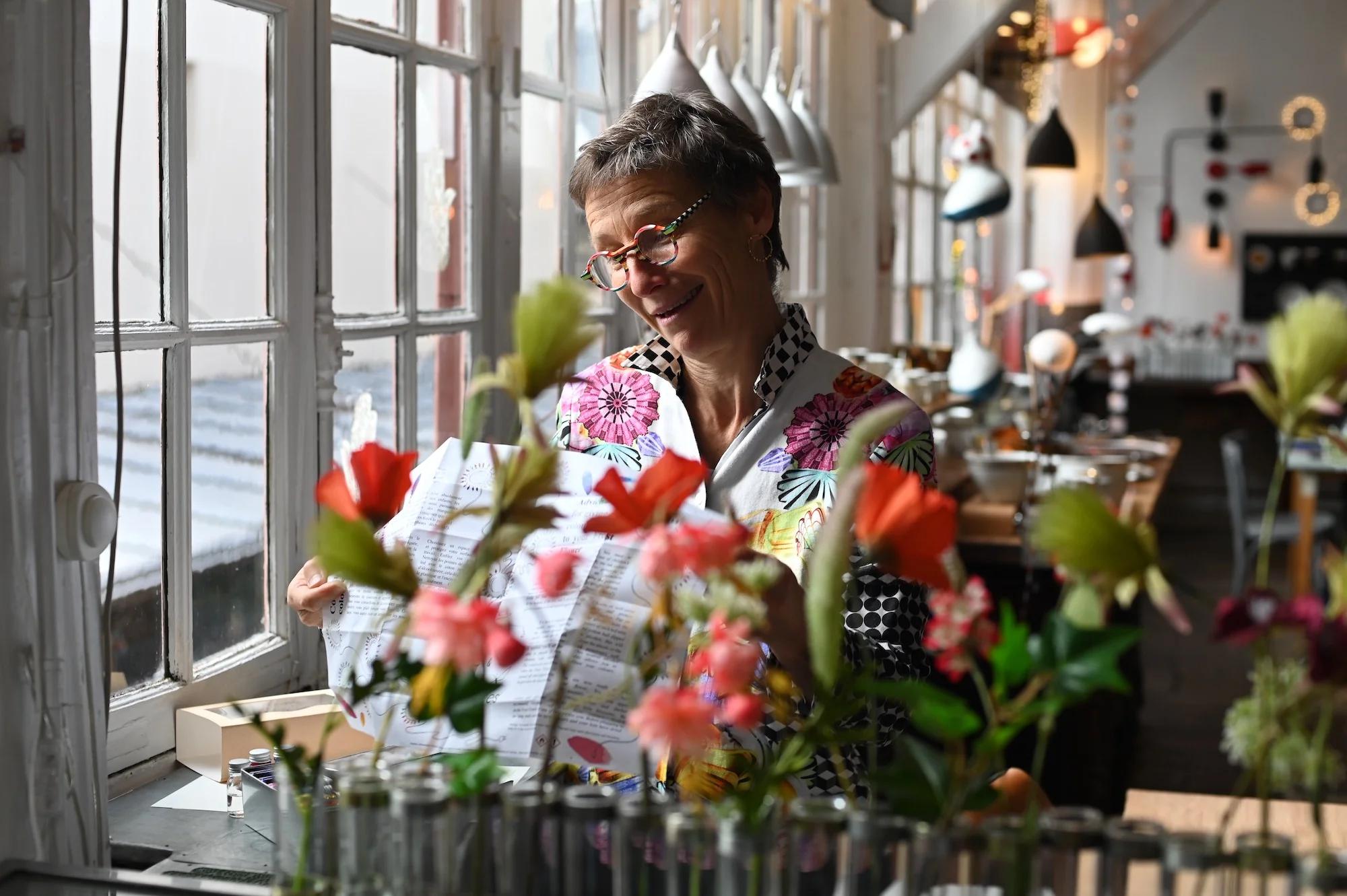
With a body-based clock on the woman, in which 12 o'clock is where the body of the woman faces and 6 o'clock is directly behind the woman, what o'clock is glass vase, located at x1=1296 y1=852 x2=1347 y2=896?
The glass vase is roughly at 10 o'clock from the woman.

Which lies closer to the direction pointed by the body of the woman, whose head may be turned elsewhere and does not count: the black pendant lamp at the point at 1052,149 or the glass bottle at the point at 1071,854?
the glass bottle

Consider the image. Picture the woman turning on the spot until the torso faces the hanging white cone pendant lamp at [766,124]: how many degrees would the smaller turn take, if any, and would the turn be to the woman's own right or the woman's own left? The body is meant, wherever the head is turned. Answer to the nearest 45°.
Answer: approximately 135° to the woman's own right

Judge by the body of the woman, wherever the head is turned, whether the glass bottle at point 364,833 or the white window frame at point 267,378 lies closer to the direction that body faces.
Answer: the glass bottle

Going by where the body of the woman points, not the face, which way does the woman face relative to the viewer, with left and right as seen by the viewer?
facing the viewer and to the left of the viewer

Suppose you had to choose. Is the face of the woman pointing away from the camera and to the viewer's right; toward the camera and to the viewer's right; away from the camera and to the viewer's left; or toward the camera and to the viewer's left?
toward the camera and to the viewer's left

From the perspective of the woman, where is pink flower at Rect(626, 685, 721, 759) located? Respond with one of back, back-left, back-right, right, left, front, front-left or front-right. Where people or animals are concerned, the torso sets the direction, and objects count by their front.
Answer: front-left

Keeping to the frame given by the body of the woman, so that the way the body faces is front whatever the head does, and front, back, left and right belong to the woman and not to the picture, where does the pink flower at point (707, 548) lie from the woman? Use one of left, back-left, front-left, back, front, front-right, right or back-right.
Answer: front-left

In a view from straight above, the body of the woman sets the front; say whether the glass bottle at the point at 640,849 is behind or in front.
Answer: in front

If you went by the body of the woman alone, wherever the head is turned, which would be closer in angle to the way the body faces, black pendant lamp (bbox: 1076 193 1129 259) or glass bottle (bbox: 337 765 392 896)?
the glass bottle

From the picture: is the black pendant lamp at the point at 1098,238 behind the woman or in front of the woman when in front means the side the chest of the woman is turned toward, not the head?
behind

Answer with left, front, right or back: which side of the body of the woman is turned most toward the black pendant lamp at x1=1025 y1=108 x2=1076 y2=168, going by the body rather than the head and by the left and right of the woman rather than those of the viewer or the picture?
back
